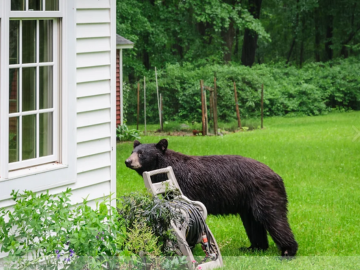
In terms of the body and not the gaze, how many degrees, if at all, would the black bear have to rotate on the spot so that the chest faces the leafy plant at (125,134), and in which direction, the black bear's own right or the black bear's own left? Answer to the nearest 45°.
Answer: approximately 90° to the black bear's own right

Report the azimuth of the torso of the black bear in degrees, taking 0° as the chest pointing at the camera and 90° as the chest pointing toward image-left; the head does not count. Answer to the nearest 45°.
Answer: approximately 90°

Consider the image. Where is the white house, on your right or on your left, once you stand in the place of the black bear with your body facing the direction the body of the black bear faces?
on your left

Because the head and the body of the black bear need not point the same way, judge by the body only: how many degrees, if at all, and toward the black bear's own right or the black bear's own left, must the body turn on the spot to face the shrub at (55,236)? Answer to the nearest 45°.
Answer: approximately 45° to the black bear's own left
